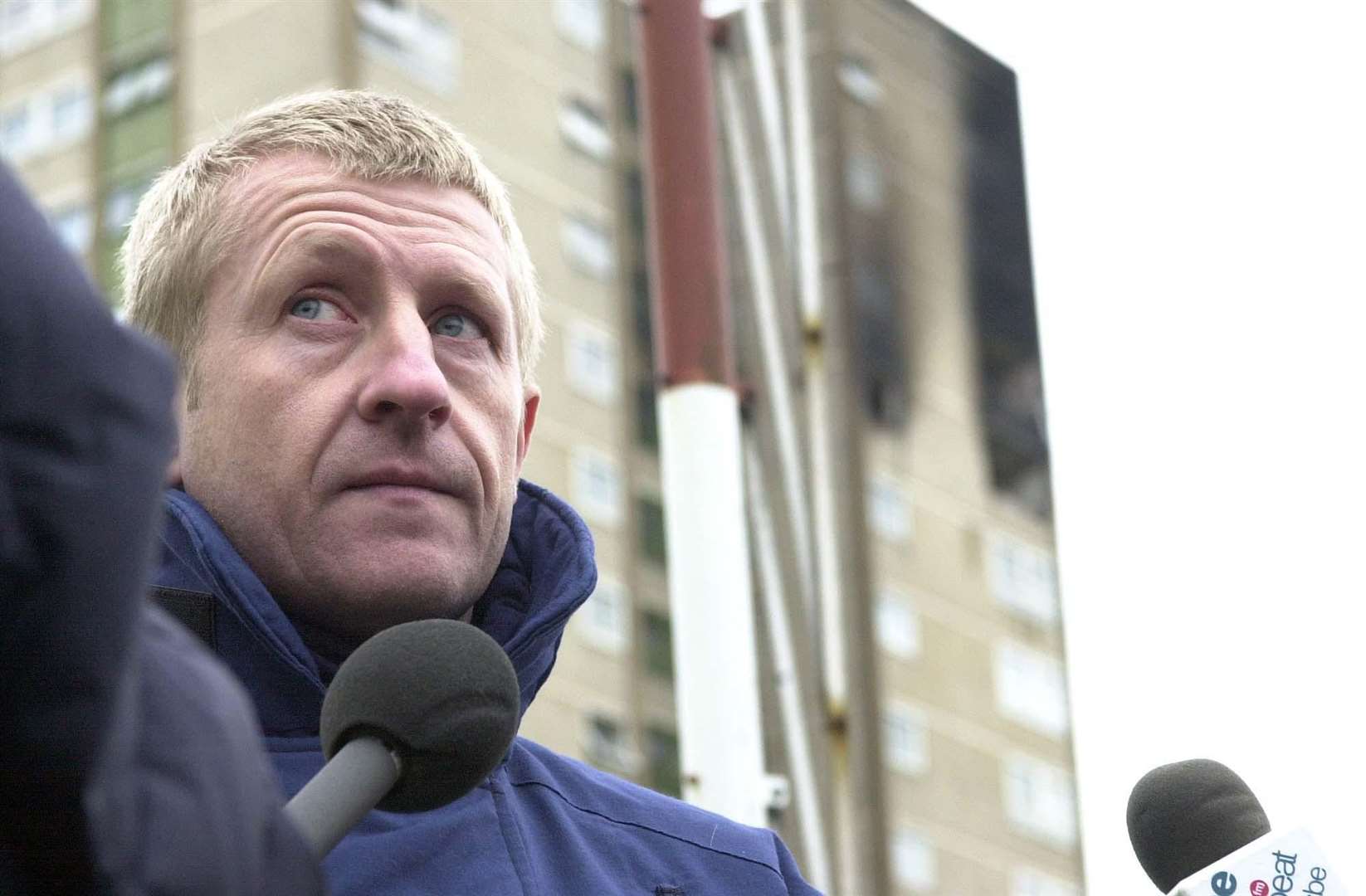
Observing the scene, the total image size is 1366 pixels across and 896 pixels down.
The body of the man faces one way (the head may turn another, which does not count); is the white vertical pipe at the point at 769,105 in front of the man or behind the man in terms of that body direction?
behind

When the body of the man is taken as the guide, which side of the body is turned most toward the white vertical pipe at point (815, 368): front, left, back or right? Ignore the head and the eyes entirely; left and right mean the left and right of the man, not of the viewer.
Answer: back

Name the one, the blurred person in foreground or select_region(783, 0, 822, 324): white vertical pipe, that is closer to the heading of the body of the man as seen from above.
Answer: the blurred person in foreground

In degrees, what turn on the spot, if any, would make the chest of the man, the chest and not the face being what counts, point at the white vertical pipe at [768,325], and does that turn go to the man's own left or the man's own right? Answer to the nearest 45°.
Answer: approximately 180°

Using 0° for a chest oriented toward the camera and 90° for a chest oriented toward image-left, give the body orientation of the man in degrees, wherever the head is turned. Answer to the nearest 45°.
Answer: approximately 0°

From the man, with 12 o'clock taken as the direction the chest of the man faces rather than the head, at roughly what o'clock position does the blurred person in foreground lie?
The blurred person in foreground is roughly at 12 o'clock from the man.

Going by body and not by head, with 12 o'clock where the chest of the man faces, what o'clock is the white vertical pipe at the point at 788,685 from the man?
The white vertical pipe is roughly at 7 o'clock from the man.

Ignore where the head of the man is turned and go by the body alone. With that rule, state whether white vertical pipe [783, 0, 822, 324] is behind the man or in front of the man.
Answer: behind

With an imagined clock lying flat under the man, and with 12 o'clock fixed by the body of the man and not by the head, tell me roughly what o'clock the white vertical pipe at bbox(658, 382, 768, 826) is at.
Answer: The white vertical pipe is roughly at 7 o'clock from the man.

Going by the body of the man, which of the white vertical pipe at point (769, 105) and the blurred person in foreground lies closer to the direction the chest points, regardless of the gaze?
the blurred person in foreground
